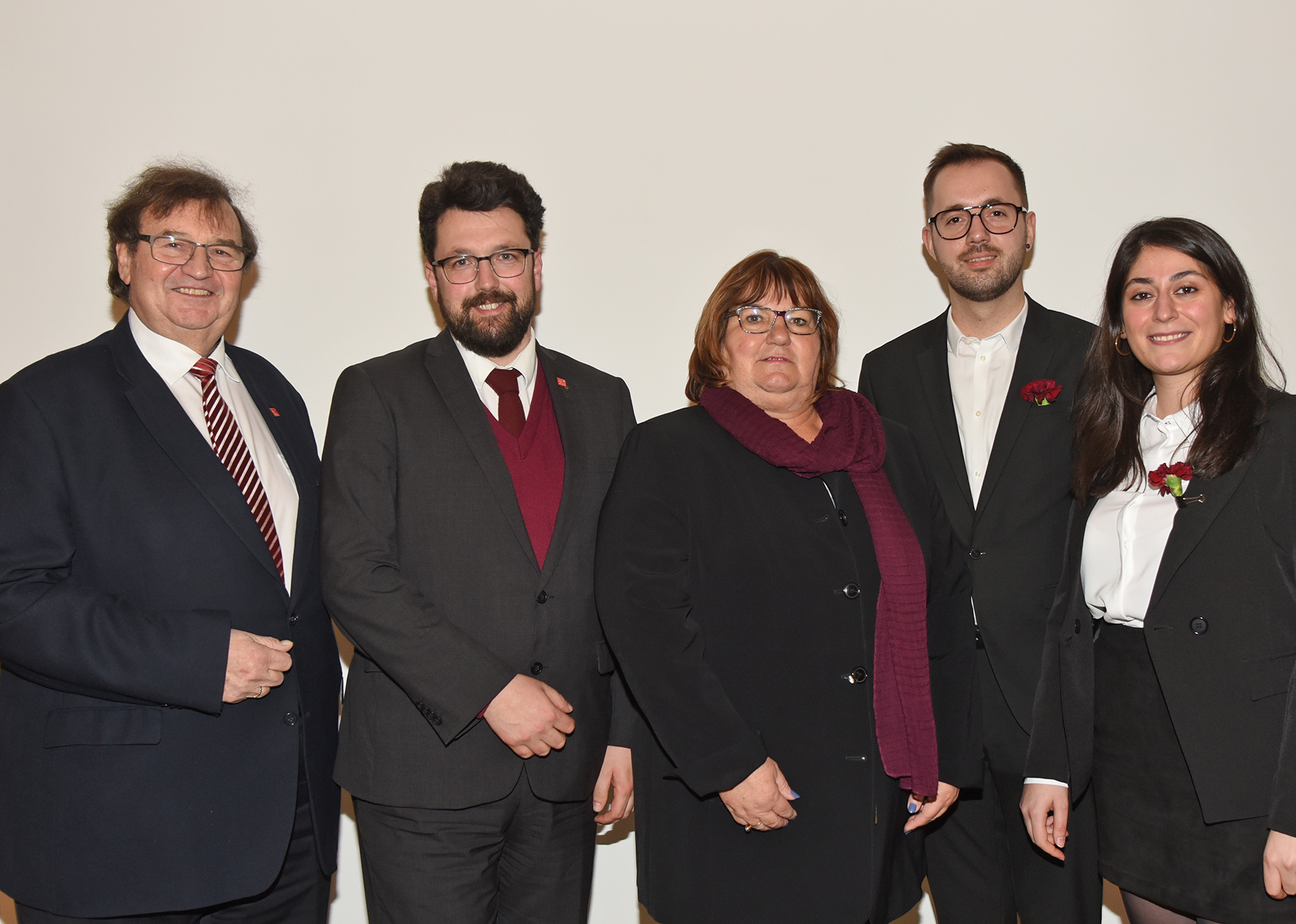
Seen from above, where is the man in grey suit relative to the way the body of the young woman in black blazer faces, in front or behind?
in front

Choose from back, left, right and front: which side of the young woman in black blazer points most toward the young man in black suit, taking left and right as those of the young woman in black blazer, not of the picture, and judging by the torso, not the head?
right

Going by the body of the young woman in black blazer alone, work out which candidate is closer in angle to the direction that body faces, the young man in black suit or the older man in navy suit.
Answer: the older man in navy suit

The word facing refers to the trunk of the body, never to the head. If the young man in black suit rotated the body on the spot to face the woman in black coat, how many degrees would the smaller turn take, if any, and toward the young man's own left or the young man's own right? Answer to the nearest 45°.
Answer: approximately 45° to the young man's own right

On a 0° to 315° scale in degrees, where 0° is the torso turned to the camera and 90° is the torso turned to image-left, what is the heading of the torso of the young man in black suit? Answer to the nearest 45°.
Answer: approximately 0°

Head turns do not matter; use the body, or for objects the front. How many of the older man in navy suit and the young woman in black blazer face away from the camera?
0

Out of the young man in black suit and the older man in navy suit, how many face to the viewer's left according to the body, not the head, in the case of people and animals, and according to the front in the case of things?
0

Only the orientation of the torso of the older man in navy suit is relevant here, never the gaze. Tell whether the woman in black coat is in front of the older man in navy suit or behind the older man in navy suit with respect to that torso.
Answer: in front

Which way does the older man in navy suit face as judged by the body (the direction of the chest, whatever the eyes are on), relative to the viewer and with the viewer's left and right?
facing the viewer and to the right of the viewer

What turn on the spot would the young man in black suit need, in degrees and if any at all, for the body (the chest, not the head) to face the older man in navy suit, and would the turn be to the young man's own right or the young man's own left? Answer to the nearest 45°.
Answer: approximately 45° to the young man's own right
